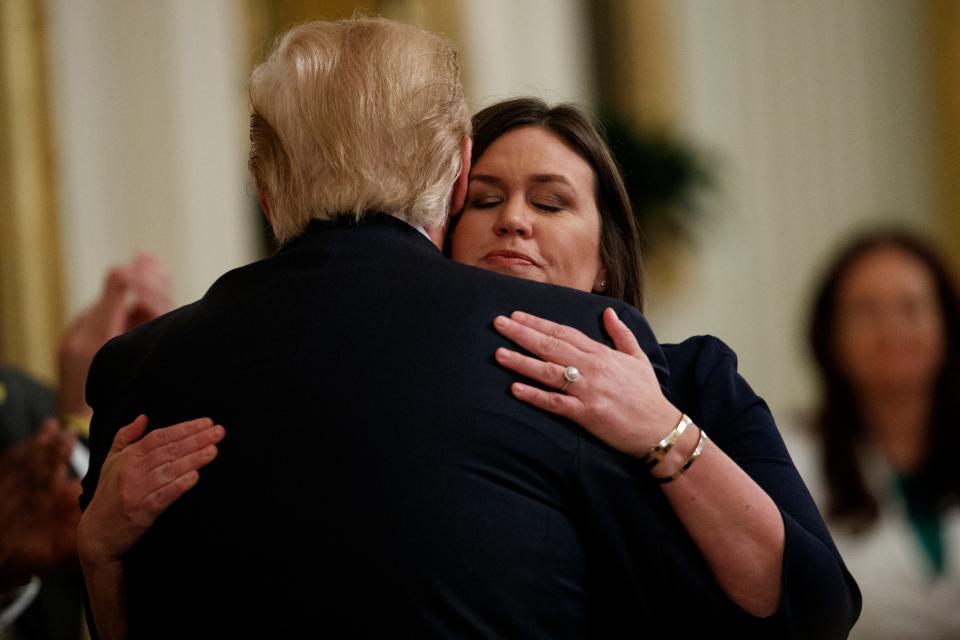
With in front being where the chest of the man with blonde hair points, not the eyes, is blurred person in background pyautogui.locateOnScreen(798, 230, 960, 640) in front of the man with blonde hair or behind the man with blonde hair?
in front

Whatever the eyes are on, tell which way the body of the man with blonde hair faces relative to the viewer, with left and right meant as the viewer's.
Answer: facing away from the viewer
